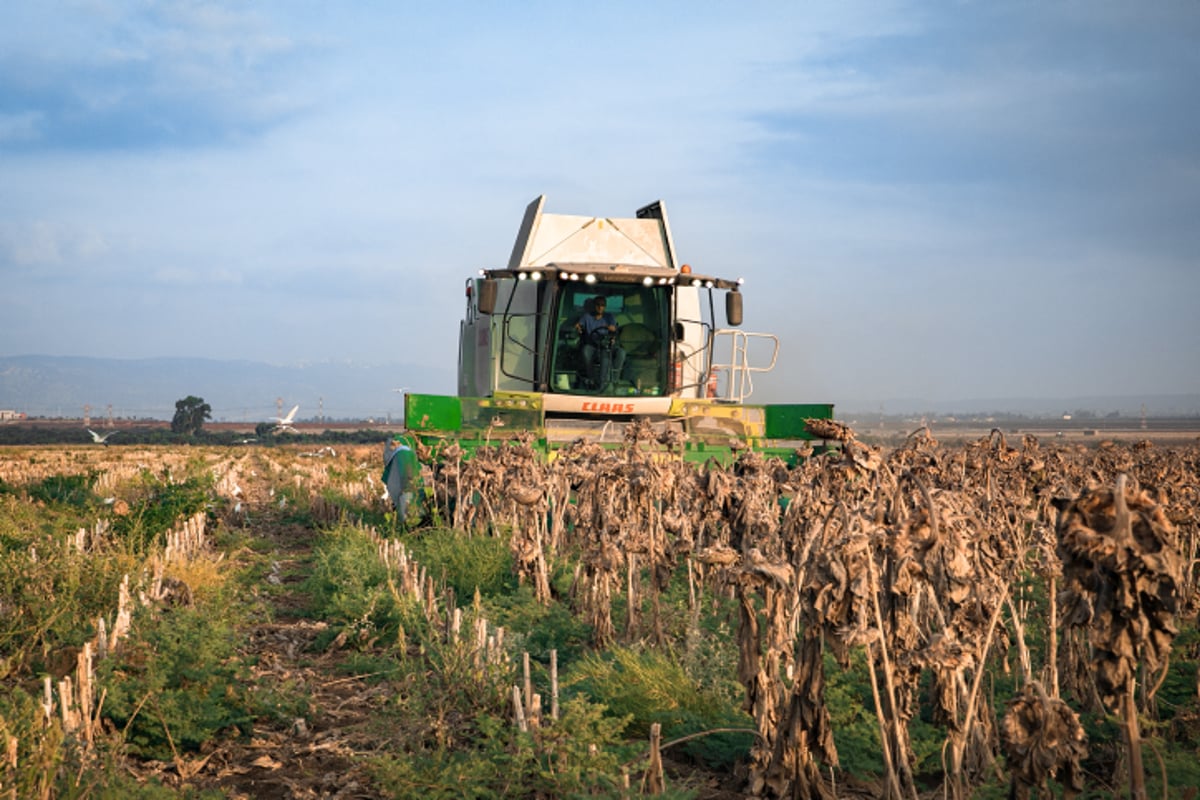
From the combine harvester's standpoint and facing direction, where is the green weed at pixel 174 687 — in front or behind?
in front

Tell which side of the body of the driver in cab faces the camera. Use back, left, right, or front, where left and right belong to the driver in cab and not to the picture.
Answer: front

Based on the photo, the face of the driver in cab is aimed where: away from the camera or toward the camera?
toward the camera

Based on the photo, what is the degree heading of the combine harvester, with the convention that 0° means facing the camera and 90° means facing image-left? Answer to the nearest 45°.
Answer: approximately 0°

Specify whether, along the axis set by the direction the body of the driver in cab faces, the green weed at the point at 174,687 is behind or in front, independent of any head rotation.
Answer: in front
